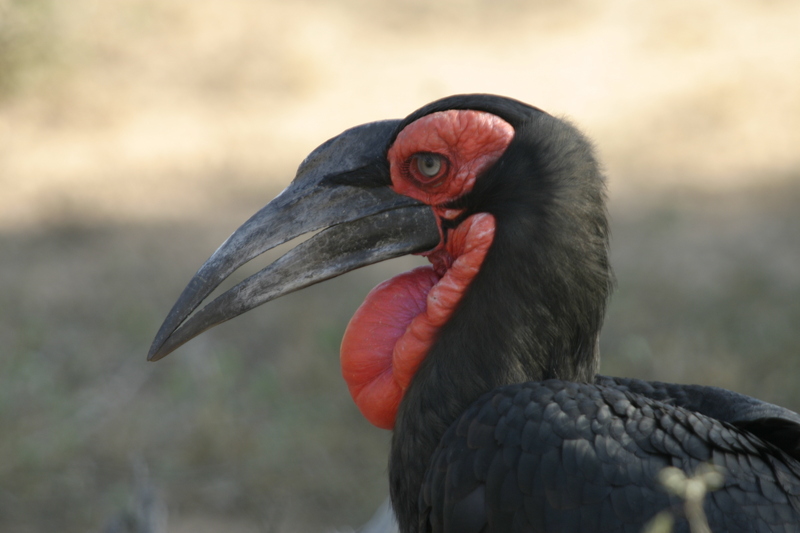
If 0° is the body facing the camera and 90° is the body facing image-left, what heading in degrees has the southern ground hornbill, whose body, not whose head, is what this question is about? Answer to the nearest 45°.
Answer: approximately 90°
